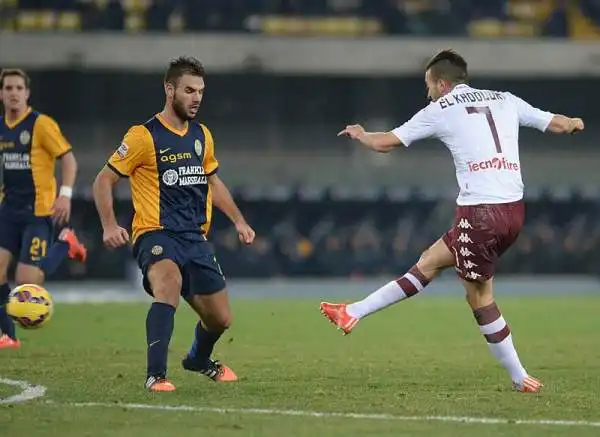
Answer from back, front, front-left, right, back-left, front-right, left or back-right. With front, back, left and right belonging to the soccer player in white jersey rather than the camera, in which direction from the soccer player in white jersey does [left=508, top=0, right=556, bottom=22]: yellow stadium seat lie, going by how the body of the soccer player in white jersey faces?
front-right

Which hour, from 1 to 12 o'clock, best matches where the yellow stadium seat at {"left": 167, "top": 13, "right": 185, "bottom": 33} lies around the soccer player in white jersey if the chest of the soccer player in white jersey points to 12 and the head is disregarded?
The yellow stadium seat is roughly at 1 o'clock from the soccer player in white jersey.

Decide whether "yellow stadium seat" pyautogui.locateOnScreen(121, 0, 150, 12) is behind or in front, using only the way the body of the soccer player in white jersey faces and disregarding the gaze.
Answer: in front

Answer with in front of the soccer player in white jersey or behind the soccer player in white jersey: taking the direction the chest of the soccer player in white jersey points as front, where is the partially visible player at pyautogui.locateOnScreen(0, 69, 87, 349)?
in front

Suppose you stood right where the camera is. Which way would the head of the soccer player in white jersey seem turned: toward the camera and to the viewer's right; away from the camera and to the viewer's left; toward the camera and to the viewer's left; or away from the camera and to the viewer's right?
away from the camera and to the viewer's left

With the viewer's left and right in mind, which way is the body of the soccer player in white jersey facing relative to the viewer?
facing away from the viewer and to the left of the viewer
